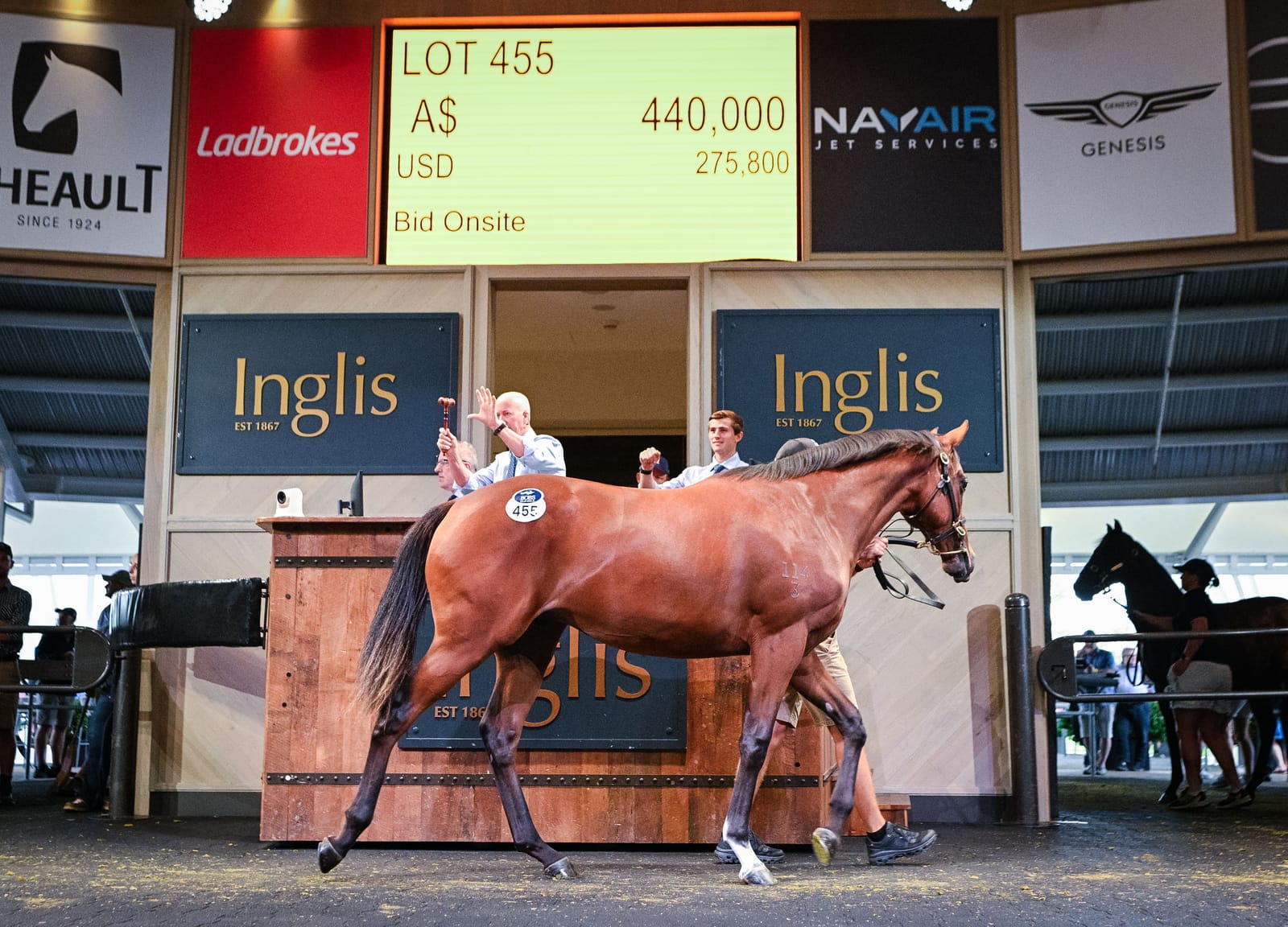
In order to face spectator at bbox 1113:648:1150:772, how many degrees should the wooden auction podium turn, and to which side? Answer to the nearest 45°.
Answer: approximately 135° to its left

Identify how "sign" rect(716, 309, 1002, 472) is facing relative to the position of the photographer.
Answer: facing the viewer

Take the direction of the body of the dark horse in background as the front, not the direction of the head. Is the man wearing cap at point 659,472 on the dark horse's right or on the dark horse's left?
on the dark horse's left

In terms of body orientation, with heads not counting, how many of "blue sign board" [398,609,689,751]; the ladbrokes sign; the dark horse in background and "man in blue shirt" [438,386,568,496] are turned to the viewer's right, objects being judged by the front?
0

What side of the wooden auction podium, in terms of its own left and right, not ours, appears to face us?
front

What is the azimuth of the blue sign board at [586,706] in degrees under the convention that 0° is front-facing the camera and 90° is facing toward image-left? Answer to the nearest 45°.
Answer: approximately 0°

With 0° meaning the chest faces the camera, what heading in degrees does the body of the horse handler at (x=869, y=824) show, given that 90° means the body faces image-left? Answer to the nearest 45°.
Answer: approximately 270°

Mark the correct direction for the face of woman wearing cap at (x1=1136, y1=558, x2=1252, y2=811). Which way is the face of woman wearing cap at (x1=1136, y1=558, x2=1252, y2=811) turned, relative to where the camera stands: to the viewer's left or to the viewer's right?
to the viewer's left

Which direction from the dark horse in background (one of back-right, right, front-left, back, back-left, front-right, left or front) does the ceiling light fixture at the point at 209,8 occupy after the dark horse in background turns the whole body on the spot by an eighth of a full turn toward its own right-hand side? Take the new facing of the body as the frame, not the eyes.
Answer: left

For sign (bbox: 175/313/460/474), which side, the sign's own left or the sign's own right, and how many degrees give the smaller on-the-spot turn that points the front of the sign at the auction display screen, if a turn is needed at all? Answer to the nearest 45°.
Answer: approximately 90° to the sign's own left

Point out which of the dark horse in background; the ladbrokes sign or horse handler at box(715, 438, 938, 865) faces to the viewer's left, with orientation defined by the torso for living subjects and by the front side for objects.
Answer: the dark horse in background

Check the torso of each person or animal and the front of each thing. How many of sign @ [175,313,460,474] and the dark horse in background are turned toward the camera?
1
